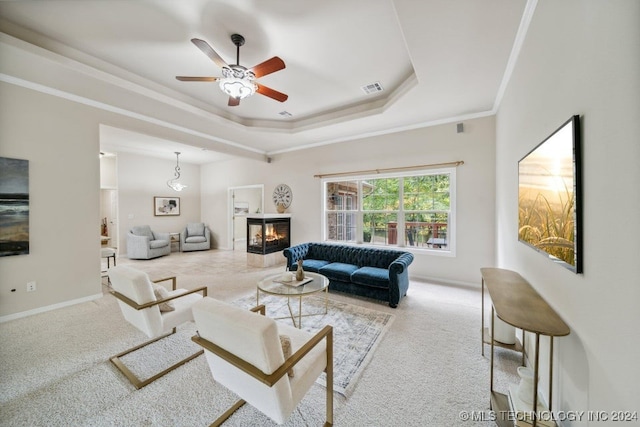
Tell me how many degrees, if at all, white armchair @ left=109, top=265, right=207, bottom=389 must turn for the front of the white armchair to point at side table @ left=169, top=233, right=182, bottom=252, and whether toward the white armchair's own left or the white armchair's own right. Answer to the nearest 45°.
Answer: approximately 45° to the white armchair's own left

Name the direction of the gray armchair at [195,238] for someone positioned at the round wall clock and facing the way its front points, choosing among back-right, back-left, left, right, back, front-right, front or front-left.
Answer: right

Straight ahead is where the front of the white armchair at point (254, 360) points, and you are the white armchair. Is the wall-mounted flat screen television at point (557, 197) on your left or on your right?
on your right

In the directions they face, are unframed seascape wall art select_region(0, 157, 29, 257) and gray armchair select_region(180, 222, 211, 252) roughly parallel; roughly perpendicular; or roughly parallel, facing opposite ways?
roughly perpendicular

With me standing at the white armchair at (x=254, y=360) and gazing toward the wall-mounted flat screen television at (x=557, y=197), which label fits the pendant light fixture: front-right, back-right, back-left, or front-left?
back-left

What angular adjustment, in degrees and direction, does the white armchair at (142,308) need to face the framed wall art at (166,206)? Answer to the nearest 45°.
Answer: approximately 45° to its left

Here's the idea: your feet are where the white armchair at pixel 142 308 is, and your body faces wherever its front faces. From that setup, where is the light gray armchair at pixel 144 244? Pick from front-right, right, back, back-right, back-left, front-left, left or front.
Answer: front-left

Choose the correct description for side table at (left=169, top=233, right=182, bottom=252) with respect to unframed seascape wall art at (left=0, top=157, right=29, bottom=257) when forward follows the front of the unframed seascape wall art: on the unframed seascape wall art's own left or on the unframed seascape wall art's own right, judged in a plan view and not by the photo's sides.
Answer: on the unframed seascape wall art's own left

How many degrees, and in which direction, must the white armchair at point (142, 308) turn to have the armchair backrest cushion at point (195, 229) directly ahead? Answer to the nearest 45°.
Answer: approximately 45° to its left

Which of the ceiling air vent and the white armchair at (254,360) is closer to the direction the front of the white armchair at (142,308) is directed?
the ceiling air vent

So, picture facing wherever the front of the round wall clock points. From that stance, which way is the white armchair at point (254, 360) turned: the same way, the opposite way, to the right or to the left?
the opposite way

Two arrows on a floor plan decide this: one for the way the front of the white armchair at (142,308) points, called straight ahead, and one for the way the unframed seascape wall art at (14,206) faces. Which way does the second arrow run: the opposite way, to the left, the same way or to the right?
to the right
